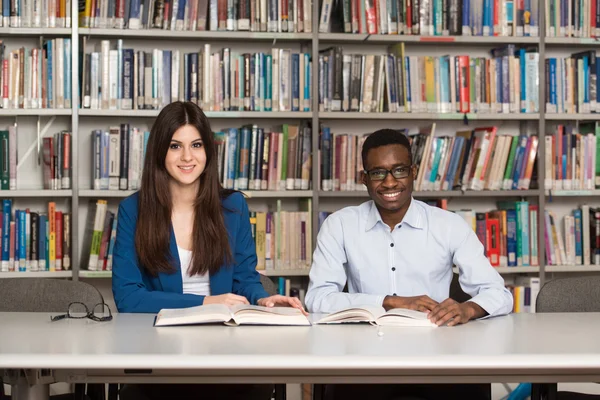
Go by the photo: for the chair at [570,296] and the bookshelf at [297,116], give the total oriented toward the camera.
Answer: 2

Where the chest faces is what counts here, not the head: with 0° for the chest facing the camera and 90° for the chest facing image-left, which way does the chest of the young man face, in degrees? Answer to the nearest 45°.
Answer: approximately 0°

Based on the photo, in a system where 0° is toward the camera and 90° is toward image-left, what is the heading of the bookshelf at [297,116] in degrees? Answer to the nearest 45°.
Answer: approximately 0°

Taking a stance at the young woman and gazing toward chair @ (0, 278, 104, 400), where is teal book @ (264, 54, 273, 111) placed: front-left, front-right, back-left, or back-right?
back-right

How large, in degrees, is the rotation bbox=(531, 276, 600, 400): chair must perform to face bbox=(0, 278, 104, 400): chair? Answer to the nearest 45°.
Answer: approximately 90° to its right

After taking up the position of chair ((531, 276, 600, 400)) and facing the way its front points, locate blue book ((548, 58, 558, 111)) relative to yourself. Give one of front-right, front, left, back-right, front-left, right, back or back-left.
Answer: back

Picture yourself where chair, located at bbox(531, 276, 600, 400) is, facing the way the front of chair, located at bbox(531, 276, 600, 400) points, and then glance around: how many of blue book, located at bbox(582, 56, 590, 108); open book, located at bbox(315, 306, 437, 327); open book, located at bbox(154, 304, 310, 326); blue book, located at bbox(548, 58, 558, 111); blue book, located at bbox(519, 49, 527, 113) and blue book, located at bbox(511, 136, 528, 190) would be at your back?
4
